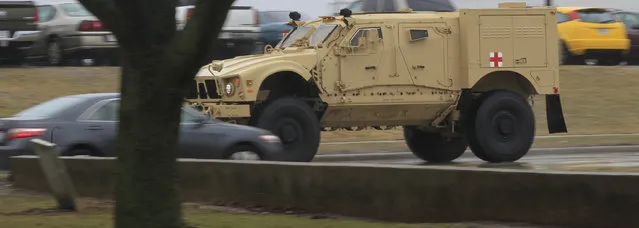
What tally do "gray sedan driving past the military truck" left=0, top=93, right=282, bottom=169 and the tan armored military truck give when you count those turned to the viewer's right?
1

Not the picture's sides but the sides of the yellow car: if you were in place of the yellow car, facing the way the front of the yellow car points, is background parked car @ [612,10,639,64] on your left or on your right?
on your right

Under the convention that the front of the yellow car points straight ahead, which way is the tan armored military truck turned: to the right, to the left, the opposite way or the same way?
to the left

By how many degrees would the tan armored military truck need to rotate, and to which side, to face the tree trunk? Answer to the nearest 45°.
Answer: approximately 45° to its left

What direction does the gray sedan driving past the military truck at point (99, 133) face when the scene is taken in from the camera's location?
facing to the right of the viewer

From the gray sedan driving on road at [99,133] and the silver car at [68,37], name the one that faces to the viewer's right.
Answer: the gray sedan driving on road

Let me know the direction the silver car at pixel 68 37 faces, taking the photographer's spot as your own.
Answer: facing away from the viewer and to the left of the viewer

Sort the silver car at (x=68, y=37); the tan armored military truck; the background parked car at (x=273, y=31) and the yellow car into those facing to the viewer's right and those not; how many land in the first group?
0

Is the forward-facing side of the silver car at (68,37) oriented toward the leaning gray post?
no

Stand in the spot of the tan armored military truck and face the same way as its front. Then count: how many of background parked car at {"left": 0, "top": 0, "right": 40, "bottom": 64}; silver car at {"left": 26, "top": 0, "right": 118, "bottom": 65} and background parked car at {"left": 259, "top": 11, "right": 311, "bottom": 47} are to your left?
0

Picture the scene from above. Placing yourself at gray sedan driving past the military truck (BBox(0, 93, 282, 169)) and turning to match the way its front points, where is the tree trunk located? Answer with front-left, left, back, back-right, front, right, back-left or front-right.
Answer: right

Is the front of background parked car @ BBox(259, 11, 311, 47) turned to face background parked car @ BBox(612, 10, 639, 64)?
no

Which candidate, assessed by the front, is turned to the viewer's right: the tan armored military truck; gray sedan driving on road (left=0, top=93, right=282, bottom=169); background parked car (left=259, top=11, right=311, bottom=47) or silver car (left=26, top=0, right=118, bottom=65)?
gray sedan driving on road (left=0, top=93, right=282, bottom=169)

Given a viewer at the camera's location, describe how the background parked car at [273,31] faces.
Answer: facing away from the viewer and to the left of the viewer

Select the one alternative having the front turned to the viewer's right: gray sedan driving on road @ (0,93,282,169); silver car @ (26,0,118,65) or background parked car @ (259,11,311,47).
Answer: gray sedan driving on road @ (0,93,282,169)
